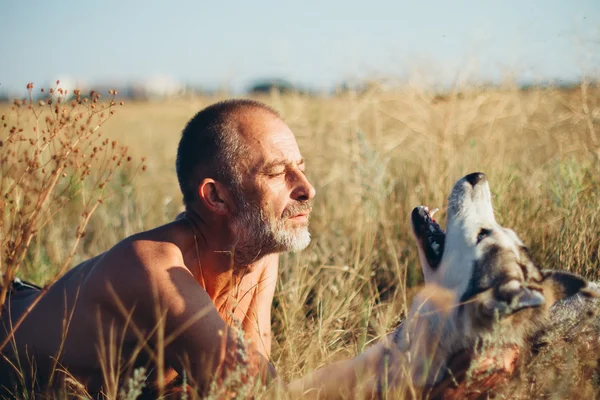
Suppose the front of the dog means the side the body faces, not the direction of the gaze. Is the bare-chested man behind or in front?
in front
